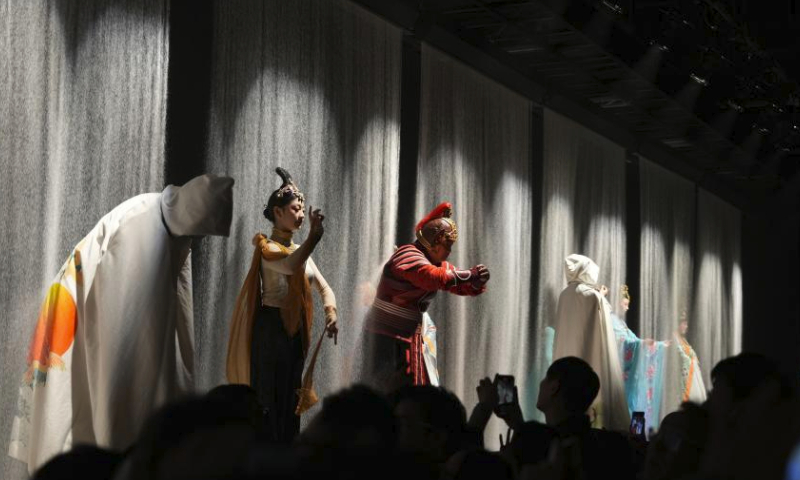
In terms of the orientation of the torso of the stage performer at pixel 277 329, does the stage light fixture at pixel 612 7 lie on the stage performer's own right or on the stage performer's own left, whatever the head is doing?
on the stage performer's own left

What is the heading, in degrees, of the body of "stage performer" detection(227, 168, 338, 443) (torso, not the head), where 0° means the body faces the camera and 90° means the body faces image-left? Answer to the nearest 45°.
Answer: approximately 315°

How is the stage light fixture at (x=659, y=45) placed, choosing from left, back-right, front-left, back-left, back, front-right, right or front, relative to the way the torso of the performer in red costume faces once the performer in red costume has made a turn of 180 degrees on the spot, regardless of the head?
back-right

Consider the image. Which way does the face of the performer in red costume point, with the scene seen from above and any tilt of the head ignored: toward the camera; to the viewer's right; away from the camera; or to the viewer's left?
to the viewer's right

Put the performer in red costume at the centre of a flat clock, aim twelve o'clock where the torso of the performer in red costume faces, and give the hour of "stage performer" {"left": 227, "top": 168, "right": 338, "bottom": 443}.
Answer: The stage performer is roughly at 4 o'clock from the performer in red costume.

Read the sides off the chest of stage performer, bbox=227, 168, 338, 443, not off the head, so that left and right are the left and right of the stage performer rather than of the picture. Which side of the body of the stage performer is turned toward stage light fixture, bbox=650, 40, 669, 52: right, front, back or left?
left

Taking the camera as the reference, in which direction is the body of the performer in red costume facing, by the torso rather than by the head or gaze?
to the viewer's right

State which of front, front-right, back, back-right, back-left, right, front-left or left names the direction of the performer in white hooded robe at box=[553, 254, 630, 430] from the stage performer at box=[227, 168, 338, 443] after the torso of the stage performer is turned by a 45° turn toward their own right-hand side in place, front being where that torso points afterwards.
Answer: back-left

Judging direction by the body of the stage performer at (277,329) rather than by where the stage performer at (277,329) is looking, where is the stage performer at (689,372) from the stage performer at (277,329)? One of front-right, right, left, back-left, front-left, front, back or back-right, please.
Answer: left
